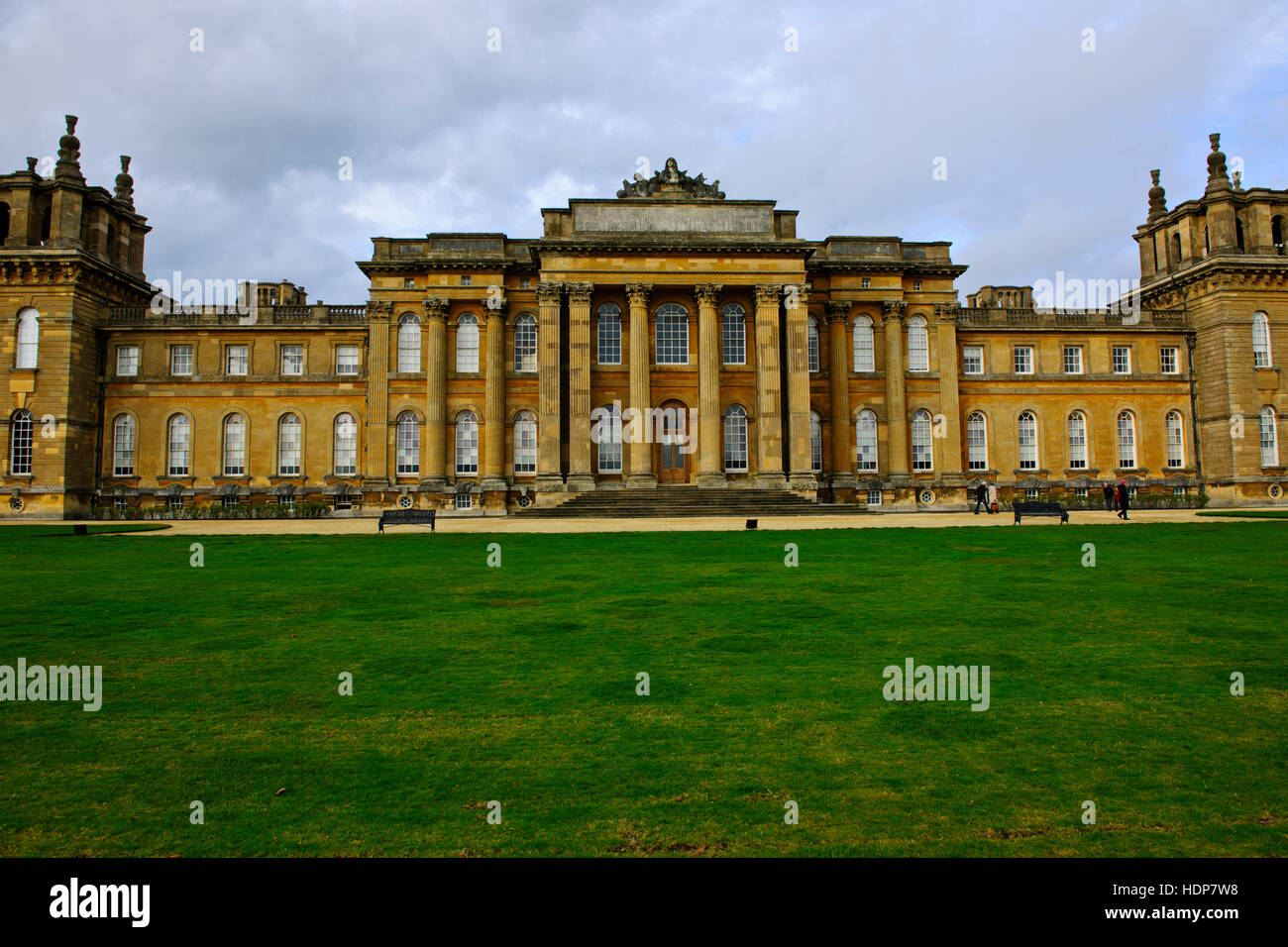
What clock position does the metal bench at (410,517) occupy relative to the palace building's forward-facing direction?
The metal bench is roughly at 1 o'clock from the palace building.

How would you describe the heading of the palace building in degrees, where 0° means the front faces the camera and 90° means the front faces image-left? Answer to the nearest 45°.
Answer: approximately 0°

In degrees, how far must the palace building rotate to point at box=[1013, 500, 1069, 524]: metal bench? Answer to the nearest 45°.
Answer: approximately 45° to its left
